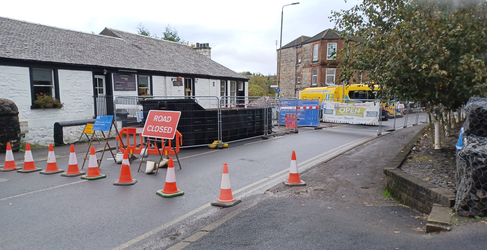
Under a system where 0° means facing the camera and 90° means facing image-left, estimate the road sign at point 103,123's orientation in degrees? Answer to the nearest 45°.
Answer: approximately 0°

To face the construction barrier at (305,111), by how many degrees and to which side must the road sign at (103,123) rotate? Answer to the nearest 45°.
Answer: approximately 135° to its left

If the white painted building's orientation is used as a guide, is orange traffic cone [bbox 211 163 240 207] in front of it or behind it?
in front

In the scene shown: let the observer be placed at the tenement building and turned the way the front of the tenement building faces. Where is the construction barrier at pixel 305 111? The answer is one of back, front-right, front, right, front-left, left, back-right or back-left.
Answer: front-right

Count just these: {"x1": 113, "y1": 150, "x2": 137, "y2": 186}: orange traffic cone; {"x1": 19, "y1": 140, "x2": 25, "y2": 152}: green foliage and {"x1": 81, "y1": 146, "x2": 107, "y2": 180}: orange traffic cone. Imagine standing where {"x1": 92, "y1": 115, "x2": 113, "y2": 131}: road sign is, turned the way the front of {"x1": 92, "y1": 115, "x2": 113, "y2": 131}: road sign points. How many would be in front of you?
2

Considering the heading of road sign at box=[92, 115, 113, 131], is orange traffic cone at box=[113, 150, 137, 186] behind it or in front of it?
in front

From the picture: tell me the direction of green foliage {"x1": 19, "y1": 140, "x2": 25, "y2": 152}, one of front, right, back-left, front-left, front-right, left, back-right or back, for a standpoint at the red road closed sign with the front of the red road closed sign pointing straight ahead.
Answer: back-right

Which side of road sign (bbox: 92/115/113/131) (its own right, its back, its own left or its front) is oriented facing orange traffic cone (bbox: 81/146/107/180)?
front

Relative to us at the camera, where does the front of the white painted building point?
facing the viewer and to the right of the viewer

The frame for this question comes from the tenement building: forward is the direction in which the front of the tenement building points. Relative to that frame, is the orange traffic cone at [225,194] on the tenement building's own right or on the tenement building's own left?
on the tenement building's own right

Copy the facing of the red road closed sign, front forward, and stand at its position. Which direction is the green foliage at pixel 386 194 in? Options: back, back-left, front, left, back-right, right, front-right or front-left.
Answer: front-left

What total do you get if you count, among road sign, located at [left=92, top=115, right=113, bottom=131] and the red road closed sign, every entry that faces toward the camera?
2

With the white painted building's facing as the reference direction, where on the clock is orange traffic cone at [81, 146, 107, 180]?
The orange traffic cone is roughly at 1 o'clock from the white painted building.
